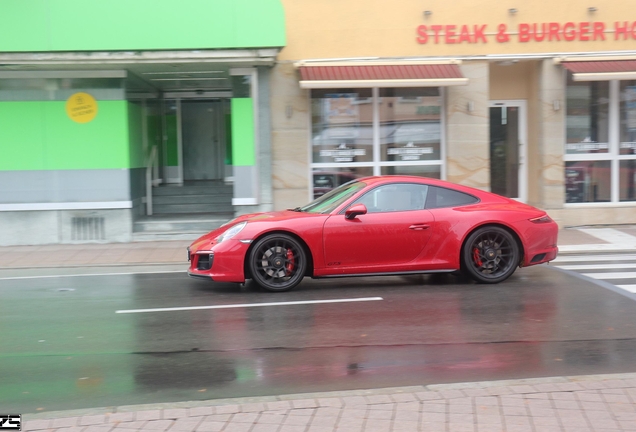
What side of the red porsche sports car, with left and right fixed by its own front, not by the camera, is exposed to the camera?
left
